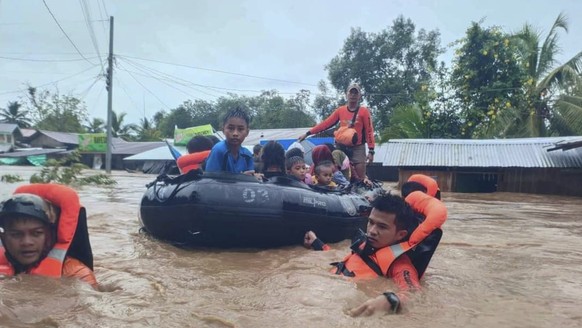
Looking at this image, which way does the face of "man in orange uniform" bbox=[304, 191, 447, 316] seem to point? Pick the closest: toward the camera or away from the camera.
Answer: toward the camera

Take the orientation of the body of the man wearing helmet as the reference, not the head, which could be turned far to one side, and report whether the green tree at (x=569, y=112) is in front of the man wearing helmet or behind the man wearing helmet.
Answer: behind

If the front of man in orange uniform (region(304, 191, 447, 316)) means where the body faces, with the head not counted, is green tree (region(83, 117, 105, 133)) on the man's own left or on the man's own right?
on the man's own right

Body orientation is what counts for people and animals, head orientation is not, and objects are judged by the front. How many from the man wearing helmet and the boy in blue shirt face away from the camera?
0

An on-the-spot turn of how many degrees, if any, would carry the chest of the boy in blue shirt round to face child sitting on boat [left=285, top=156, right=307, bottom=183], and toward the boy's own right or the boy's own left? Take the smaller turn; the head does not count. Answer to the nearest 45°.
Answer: approximately 135° to the boy's own left

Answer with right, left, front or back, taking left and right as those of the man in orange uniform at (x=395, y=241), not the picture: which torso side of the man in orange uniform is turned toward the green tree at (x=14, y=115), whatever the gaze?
right

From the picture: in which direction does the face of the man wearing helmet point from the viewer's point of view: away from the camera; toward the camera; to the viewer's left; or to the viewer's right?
toward the camera

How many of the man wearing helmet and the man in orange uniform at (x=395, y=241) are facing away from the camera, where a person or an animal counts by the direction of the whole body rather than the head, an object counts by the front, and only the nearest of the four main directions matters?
0

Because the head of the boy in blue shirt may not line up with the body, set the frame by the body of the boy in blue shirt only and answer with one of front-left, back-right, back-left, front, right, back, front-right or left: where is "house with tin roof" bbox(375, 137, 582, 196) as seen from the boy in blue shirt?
back-left

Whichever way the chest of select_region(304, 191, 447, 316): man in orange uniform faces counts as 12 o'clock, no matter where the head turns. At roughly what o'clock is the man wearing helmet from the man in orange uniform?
The man wearing helmet is roughly at 1 o'clock from the man in orange uniform.

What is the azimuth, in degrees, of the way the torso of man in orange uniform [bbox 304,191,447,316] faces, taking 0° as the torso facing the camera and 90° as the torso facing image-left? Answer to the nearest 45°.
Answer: approximately 45°

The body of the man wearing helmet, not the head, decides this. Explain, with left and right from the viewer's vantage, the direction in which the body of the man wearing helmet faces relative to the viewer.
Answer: facing the viewer and to the left of the viewer

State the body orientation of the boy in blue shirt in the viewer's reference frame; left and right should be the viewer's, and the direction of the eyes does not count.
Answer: facing the viewer

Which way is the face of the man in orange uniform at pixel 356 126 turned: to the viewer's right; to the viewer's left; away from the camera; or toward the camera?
toward the camera

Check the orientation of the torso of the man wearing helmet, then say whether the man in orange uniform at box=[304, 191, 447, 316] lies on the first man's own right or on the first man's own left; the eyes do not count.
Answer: on the first man's own left
